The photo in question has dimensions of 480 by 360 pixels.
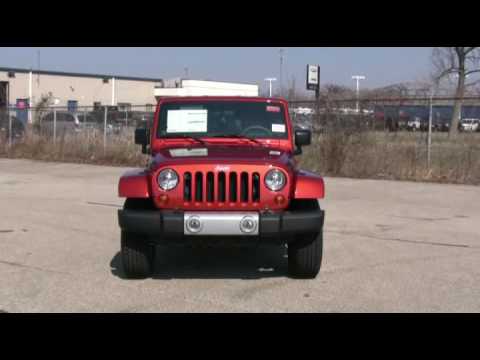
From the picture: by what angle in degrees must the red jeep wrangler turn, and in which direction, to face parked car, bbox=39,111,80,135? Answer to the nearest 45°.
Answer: approximately 180°

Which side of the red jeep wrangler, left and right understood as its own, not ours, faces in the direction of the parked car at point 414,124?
back

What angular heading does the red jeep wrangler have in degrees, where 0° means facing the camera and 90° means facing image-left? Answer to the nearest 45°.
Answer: approximately 0°

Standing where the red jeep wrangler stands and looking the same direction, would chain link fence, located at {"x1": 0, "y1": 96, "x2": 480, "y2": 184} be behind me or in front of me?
behind

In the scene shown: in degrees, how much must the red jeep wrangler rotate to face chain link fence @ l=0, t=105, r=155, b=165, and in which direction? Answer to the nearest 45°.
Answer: approximately 180°

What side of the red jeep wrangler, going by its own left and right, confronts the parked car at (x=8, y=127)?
back

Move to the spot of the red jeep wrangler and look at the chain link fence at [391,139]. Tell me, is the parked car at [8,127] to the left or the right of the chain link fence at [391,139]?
left
